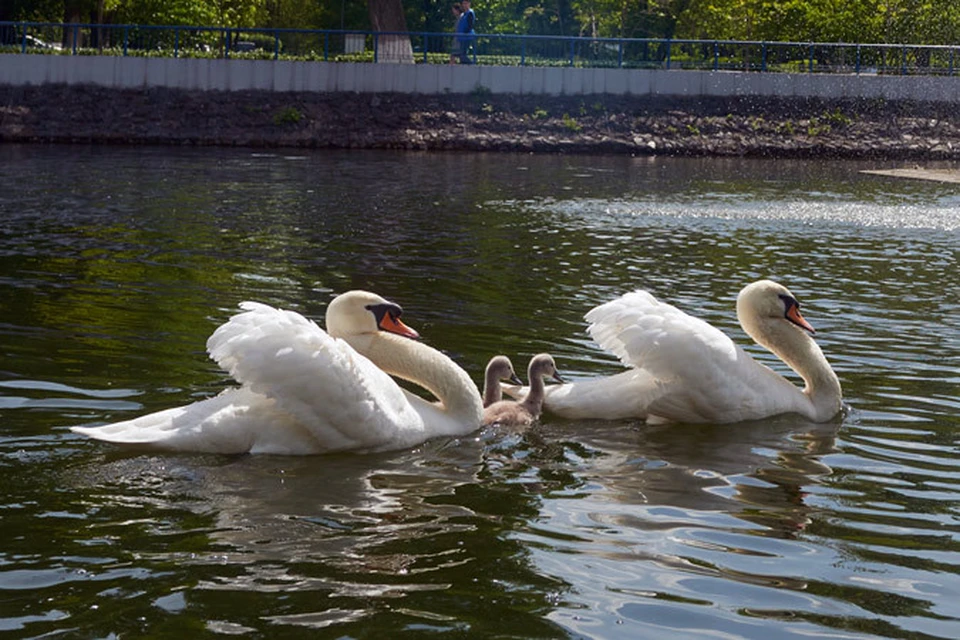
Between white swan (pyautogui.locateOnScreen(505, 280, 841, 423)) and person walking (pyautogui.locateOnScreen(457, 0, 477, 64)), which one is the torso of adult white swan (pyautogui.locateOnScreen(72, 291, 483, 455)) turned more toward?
the white swan

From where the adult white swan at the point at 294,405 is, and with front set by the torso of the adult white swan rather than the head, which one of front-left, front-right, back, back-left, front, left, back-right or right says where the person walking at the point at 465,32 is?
left

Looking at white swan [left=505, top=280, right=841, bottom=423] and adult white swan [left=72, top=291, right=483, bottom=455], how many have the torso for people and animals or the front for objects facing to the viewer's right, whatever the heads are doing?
2

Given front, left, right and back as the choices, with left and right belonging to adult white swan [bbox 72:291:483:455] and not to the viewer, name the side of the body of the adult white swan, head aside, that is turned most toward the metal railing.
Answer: left

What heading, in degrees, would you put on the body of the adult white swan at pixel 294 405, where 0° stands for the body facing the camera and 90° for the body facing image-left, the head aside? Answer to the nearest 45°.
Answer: approximately 270°

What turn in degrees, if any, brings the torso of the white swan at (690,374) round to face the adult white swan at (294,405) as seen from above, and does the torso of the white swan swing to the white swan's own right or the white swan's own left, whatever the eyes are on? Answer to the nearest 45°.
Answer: approximately 135° to the white swan's own right

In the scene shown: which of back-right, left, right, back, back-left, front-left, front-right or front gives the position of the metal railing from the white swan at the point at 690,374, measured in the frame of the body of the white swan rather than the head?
left

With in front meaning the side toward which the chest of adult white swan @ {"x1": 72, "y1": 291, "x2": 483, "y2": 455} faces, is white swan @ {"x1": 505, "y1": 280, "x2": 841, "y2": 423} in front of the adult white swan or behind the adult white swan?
in front

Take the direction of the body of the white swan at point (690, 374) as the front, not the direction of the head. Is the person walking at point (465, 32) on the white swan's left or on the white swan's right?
on the white swan's left

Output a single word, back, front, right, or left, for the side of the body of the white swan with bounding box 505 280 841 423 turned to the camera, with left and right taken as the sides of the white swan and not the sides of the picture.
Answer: right
